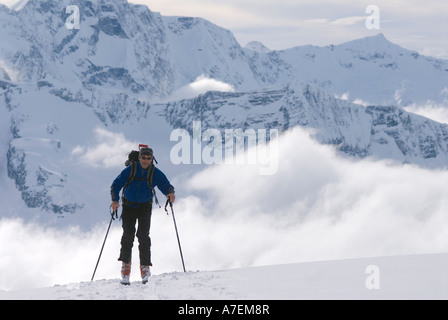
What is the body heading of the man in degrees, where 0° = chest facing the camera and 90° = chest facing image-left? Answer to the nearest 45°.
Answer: approximately 0°
